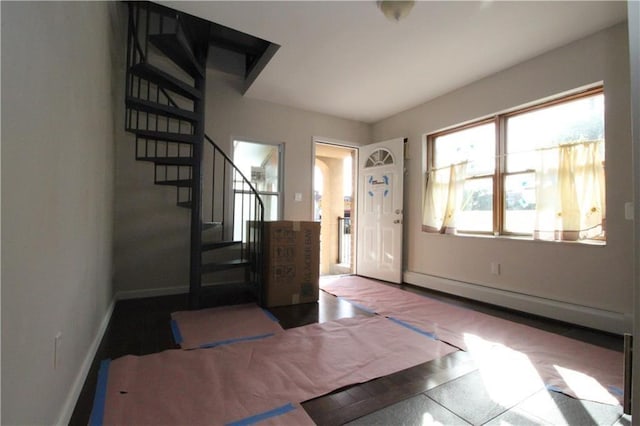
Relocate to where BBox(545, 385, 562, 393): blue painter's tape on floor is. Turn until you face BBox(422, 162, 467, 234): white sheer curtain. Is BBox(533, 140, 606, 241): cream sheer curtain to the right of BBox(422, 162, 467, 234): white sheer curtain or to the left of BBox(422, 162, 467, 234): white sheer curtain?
right

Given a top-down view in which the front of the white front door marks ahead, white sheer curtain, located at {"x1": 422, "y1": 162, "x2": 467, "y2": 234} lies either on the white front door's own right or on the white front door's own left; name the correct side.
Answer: on the white front door's own left

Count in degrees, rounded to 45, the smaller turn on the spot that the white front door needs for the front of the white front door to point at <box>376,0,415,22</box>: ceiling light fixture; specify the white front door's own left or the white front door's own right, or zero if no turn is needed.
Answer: approximately 45° to the white front door's own left

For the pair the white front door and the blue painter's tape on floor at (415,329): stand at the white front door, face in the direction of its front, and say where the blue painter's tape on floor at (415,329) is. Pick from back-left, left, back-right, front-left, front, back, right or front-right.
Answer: front-left

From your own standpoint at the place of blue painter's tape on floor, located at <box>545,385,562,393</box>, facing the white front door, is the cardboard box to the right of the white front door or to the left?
left

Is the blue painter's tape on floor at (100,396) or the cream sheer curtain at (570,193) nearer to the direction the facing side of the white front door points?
the blue painter's tape on floor

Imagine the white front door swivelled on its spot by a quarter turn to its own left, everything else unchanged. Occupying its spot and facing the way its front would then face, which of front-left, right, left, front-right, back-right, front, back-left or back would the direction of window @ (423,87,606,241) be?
front

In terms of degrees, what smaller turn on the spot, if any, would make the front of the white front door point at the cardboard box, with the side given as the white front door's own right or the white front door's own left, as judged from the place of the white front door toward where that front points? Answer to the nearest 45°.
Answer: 0° — it already faces it

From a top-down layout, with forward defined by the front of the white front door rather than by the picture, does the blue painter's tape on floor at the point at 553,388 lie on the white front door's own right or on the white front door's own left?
on the white front door's own left

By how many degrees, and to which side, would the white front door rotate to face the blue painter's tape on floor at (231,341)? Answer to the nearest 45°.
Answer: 0° — it already faces it

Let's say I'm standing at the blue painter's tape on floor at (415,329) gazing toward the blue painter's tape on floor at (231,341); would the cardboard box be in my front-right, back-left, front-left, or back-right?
front-right

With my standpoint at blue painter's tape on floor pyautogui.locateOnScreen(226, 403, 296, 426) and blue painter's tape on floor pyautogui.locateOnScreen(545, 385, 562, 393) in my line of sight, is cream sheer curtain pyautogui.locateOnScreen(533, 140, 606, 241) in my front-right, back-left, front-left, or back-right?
front-left

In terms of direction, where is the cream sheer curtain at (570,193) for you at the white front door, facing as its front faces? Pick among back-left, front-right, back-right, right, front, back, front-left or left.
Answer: left

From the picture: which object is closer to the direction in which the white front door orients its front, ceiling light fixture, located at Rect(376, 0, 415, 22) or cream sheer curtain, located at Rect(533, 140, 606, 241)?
the ceiling light fixture

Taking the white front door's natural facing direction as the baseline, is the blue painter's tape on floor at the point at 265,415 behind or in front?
in front

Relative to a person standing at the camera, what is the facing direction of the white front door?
facing the viewer and to the left of the viewer

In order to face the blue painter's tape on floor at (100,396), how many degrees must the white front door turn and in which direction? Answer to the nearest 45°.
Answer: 0° — it already faces it
